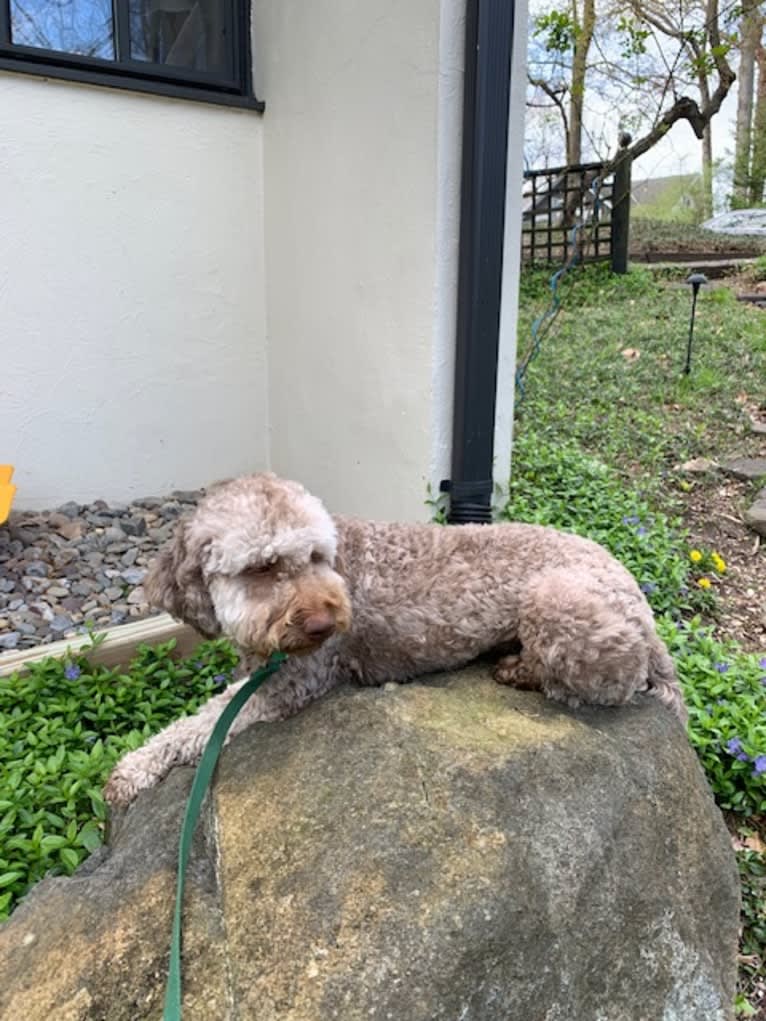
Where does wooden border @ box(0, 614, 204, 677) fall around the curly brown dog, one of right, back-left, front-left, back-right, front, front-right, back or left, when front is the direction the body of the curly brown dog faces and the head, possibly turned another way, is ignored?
front-right

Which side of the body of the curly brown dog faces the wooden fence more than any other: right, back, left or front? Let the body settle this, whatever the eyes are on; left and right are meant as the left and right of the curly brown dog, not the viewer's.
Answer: right

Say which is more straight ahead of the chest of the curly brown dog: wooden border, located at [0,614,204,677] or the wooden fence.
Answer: the wooden border

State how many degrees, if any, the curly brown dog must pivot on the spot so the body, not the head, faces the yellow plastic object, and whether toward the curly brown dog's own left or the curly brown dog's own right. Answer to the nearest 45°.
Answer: approximately 45° to the curly brown dog's own right

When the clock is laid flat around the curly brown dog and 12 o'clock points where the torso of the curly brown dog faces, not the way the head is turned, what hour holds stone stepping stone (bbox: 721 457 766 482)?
The stone stepping stone is roughly at 4 o'clock from the curly brown dog.

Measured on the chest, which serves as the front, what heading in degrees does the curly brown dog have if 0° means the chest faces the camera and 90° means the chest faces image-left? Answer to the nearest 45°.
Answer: approximately 90°

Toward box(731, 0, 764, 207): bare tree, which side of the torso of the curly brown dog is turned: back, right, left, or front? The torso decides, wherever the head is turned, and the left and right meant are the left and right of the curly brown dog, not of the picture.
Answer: right

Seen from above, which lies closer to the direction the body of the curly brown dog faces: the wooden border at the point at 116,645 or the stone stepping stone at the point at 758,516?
the wooden border
